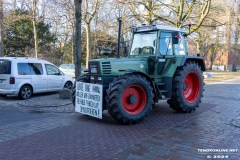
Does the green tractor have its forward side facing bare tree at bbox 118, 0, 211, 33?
no

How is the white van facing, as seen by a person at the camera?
facing away from the viewer and to the right of the viewer

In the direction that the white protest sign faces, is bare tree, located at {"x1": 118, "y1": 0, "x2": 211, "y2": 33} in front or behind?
behind

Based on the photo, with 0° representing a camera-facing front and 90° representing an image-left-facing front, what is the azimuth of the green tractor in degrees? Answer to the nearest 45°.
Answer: approximately 45°

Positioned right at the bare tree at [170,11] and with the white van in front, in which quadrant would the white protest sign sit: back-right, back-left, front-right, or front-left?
front-left

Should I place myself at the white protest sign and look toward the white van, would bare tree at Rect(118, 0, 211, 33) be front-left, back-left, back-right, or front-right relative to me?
front-right

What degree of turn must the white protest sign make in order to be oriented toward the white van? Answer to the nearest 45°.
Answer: approximately 90° to its right

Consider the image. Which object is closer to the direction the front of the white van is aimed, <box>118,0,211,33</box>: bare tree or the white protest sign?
the bare tree

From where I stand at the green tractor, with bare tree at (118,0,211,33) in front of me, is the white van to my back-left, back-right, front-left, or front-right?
front-left

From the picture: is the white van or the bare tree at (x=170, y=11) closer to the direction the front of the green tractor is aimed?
the white van

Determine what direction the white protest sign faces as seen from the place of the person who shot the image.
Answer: facing the viewer and to the left of the viewer

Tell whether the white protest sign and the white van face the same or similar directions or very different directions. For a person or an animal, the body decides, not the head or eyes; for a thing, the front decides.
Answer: very different directions
